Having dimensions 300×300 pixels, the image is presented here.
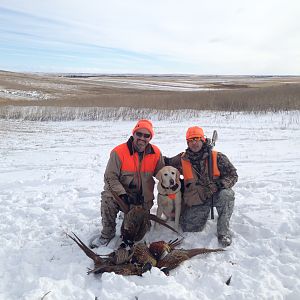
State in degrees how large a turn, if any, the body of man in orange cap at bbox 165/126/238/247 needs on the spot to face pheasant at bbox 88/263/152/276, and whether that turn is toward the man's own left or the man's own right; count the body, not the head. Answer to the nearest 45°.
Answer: approximately 45° to the man's own right

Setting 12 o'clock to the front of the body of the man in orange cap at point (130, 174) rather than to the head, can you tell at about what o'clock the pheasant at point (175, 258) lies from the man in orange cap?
The pheasant is roughly at 11 o'clock from the man in orange cap.

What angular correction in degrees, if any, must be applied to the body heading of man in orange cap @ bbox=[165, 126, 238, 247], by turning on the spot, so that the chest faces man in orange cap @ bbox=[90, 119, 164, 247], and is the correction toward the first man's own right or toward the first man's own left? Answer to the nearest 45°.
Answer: approximately 90° to the first man's own right

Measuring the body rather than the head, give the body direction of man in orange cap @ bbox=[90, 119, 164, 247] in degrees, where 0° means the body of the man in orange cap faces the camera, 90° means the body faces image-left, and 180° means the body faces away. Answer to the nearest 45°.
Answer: approximately 0°

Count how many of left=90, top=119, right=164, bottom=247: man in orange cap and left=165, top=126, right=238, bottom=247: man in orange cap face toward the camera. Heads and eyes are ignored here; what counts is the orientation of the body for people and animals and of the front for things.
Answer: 2

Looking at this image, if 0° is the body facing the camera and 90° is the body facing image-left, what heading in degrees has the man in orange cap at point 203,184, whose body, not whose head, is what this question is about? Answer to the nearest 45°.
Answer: approximately 0°

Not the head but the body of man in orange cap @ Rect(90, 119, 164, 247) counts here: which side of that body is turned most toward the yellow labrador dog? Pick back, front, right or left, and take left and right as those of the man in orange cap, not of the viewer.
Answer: left

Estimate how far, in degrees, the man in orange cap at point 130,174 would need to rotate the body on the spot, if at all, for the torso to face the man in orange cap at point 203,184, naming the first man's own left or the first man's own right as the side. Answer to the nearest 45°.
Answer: approximately 90° to the first man's own left
